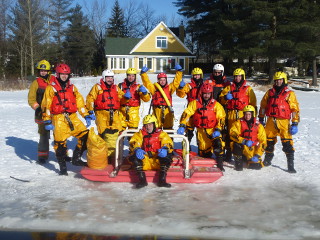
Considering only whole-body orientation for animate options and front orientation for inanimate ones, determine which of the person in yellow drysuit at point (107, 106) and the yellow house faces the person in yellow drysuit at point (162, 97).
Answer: the yellow house

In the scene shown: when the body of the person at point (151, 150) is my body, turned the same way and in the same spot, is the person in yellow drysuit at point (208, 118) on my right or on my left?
on my left

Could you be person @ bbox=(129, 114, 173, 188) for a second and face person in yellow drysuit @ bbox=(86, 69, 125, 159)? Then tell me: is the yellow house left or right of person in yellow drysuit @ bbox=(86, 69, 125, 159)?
right

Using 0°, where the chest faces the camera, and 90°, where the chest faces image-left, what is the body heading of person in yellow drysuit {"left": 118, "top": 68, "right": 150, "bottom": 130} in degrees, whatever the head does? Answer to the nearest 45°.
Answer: approximately 0°

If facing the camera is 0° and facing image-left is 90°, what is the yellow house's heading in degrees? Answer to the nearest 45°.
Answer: approximately 0°

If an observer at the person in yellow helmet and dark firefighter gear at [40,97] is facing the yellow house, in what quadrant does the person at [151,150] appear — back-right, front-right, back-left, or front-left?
back-right

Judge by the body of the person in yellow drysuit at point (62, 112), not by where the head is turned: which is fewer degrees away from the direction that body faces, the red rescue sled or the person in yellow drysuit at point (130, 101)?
the red rescue sled

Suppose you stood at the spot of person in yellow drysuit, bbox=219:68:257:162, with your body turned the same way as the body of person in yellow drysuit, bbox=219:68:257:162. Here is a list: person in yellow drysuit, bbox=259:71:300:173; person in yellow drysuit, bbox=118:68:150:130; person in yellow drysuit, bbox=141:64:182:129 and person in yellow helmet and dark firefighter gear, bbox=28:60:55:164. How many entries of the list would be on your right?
3

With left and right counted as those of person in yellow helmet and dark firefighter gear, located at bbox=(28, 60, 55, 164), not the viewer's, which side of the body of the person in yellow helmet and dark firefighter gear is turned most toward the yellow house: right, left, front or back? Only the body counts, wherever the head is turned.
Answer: back

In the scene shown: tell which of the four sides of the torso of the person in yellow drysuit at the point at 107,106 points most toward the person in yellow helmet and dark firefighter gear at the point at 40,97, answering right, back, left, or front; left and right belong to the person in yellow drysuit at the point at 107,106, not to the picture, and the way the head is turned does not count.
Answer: right
